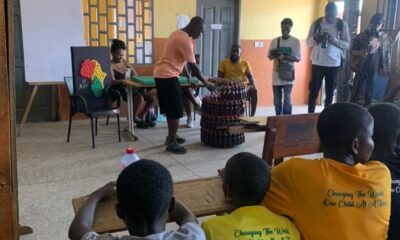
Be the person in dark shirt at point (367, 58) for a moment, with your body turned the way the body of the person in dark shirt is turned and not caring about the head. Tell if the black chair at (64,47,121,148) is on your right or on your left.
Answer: on your right

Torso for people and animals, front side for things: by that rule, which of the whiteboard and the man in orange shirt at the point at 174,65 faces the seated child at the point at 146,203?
the whiteboard

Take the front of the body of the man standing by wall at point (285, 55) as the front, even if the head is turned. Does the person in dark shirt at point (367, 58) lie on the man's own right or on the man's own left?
on the man's own left

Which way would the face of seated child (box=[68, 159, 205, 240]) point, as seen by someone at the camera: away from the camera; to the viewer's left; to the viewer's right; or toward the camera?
away from the camera

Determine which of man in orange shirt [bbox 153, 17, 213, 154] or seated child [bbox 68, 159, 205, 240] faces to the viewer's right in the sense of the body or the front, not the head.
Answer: the man in orange shirt

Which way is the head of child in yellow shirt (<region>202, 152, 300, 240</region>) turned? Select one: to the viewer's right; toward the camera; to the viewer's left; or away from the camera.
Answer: away from the camera

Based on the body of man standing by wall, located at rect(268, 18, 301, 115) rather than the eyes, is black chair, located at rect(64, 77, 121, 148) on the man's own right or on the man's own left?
on the man's own right

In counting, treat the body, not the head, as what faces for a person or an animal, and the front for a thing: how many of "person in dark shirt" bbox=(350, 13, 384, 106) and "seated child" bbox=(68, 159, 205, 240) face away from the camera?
1

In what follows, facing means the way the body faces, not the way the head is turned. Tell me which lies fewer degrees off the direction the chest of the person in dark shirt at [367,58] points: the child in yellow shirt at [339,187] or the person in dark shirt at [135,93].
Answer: the child in yellow shirt

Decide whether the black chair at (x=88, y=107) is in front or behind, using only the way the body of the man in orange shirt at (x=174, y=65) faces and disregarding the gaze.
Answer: behind

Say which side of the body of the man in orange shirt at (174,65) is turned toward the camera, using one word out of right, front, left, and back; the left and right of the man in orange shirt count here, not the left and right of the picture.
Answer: right

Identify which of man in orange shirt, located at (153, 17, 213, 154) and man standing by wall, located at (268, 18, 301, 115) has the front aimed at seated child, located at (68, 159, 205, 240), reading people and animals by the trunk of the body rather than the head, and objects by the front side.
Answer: the man standing by wall
